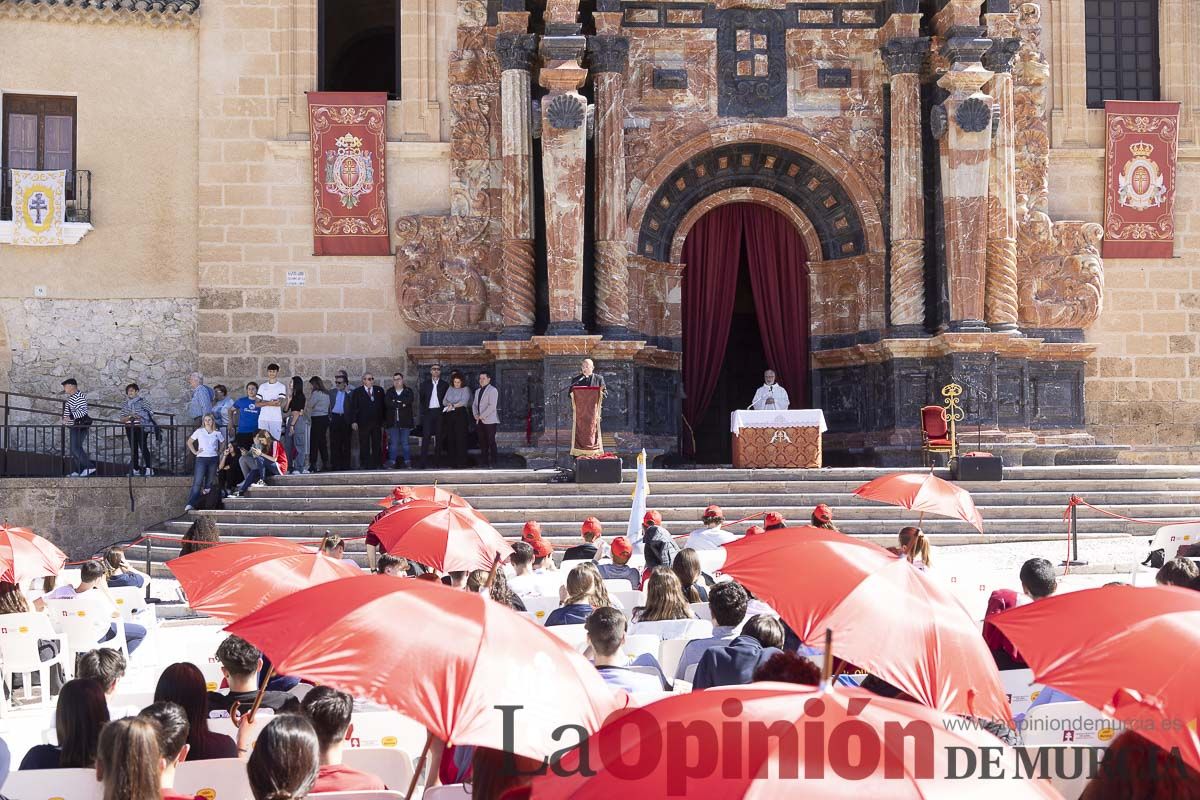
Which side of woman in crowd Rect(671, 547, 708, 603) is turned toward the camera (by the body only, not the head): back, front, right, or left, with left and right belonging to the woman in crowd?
back

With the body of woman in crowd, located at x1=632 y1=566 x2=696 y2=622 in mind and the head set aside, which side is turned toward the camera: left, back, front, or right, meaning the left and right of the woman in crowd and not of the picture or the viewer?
back

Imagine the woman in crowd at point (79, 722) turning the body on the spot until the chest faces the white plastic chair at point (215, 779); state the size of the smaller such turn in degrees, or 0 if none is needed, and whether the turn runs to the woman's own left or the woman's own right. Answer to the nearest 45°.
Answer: approximately 90° to the woman's own right

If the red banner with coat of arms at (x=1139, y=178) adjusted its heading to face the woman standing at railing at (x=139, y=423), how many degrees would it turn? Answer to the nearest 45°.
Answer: approximately 45° to its right

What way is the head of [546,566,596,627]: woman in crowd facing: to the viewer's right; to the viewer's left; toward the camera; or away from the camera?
away from the camera

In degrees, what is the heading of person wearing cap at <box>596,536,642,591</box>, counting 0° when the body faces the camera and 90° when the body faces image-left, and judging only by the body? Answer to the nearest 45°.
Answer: approximately 180°

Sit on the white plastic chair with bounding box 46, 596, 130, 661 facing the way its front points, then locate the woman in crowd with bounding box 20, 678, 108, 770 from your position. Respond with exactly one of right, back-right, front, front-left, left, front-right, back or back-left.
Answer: back-right

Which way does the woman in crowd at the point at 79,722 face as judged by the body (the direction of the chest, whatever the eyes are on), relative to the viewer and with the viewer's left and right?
facing away from the viewer and to the right of the viewer

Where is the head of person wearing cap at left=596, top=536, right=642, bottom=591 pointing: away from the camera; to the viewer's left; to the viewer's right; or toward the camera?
away from the camera

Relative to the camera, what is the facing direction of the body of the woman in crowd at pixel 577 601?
away from the camera

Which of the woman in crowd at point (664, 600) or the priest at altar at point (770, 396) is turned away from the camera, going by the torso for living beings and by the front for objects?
the woman in crowd

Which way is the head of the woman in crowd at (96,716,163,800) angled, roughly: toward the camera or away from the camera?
away from the camera

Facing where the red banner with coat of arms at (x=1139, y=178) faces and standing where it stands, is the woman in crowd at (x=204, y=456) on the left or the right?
on its right

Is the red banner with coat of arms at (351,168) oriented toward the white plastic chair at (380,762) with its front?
yes
